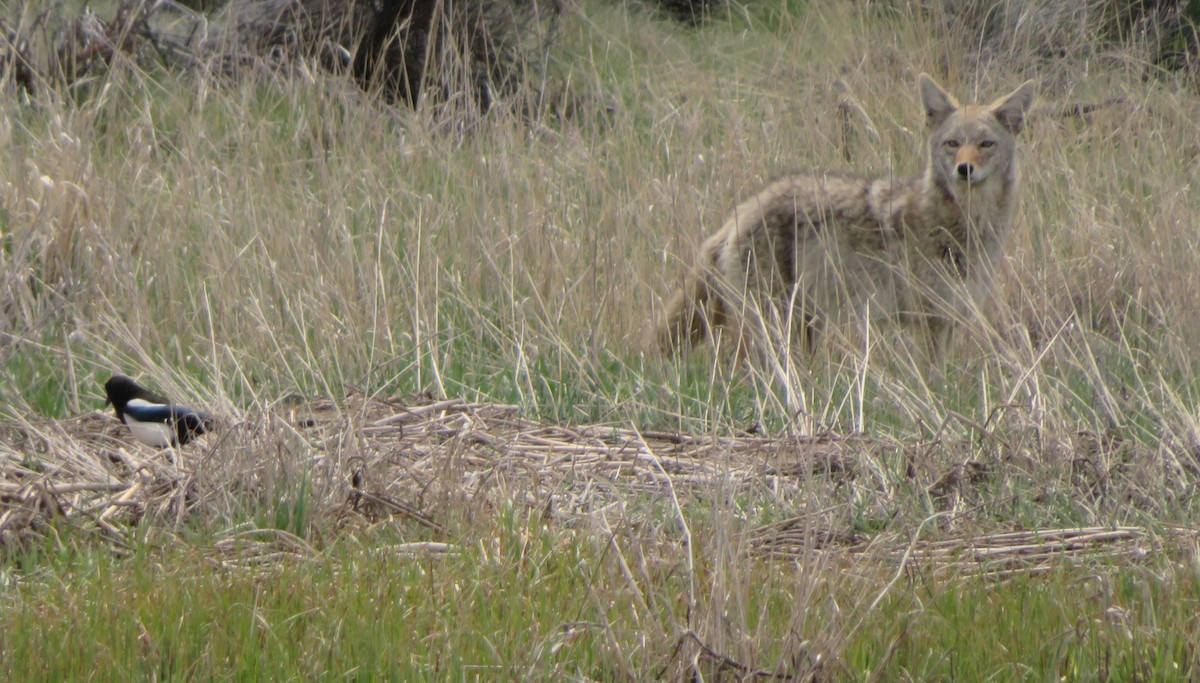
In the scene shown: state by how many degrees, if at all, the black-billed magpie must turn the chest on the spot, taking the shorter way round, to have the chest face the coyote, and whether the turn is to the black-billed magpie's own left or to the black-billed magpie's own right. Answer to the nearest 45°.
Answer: approximately 135° to the black-billed magpie's own right

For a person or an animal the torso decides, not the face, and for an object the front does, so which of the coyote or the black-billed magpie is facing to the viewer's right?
the coyote

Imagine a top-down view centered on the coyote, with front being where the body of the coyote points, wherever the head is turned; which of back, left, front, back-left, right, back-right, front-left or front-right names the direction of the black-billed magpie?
back-right

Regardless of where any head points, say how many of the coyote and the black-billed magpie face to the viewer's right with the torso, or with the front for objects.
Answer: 1

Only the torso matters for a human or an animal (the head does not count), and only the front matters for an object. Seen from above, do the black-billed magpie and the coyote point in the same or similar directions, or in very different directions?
very different directions

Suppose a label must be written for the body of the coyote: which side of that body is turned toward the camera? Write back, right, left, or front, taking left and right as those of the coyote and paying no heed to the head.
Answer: right

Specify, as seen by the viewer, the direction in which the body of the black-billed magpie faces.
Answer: to the viewer's left
